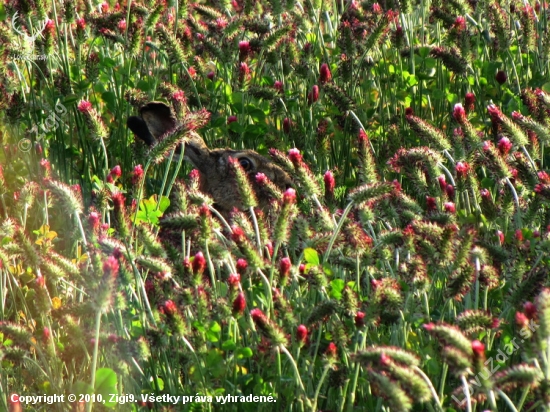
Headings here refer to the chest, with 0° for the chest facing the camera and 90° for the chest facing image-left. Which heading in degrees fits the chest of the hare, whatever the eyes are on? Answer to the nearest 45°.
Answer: approximately 270°

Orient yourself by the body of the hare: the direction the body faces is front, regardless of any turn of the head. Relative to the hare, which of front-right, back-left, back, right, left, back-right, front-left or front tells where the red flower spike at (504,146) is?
front-right

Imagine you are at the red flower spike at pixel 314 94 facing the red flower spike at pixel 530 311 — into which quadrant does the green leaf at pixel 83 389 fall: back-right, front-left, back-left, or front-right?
front-right

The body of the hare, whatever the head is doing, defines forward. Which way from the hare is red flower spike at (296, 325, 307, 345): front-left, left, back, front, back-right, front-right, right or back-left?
right

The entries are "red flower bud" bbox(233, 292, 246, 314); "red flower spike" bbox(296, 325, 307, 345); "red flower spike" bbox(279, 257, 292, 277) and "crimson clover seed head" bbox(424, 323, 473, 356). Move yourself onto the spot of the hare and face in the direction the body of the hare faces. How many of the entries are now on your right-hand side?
4

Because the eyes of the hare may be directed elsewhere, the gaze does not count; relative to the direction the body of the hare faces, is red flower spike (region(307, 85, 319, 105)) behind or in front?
in front

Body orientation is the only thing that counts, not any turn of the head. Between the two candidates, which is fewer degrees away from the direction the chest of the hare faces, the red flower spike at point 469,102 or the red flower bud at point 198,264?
the red flower spike

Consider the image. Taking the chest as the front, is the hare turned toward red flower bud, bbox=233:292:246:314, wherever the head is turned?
no

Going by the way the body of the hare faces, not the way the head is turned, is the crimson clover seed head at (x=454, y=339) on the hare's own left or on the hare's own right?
on the hare's own right

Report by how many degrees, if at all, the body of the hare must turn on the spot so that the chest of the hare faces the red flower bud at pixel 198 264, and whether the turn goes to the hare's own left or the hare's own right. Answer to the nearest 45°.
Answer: approximately 90° to the hare's own right

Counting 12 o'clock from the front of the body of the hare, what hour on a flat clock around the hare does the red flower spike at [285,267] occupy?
The red flower spike is roughly at 3 o'clock from the hare.

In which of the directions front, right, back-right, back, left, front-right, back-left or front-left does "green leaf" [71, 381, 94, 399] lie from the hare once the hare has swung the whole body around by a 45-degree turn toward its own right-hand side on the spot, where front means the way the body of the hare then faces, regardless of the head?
front-right

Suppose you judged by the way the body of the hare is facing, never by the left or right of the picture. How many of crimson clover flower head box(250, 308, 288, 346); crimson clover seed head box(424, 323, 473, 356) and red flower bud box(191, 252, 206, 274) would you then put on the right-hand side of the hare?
3

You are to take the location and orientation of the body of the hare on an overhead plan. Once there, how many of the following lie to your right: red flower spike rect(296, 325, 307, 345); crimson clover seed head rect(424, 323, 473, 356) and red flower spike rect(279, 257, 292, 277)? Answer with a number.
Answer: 3

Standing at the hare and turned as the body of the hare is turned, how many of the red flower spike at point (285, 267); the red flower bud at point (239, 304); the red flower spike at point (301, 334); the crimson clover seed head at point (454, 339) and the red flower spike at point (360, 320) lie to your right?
5
